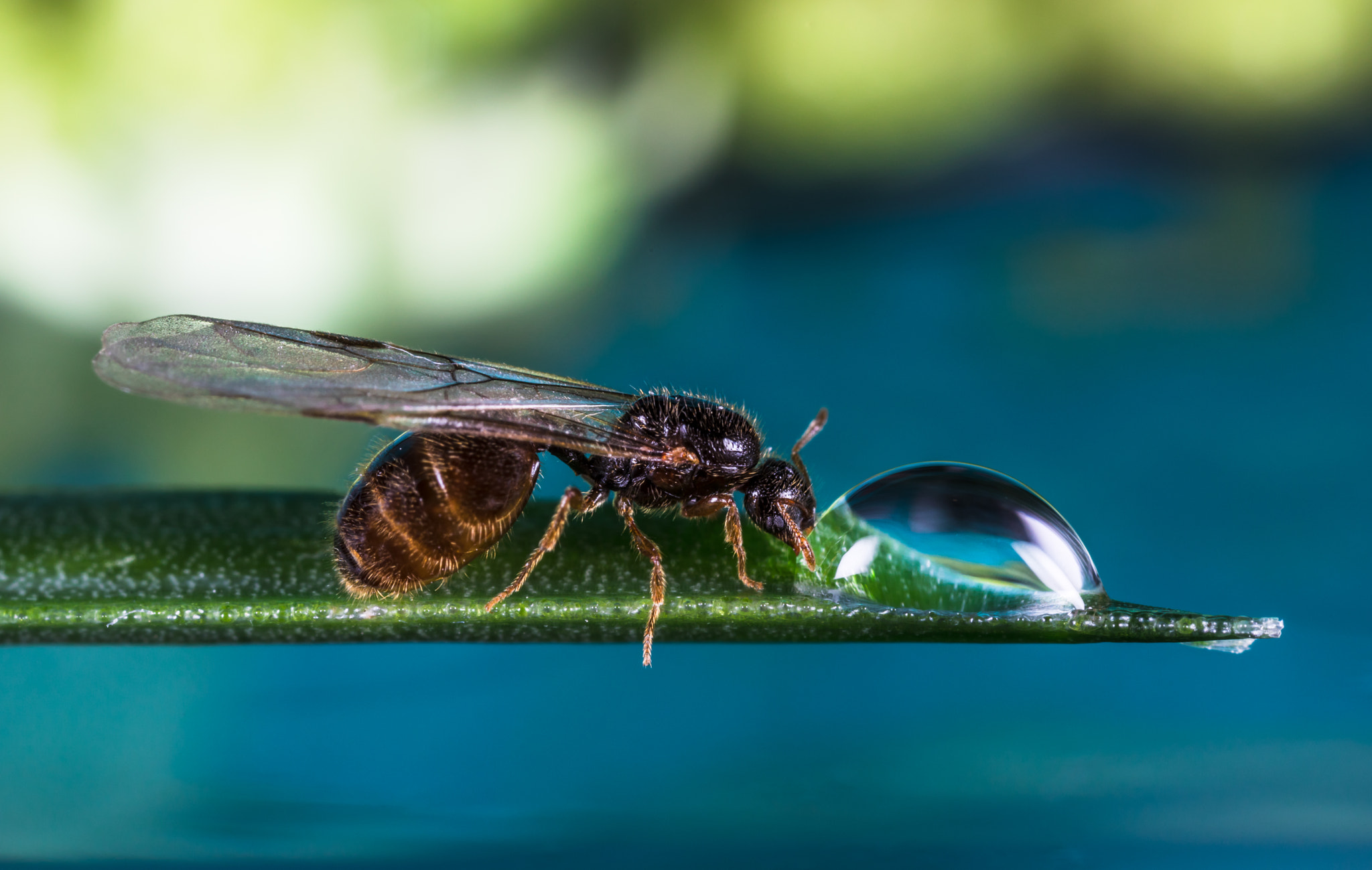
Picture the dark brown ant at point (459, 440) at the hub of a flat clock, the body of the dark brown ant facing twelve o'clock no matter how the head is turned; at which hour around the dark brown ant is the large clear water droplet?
The large clear water droplet is roughly at 1 o'clock from the dark brown ant.

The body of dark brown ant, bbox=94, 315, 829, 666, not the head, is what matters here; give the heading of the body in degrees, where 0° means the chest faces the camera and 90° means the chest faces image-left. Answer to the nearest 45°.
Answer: approximately 270°
